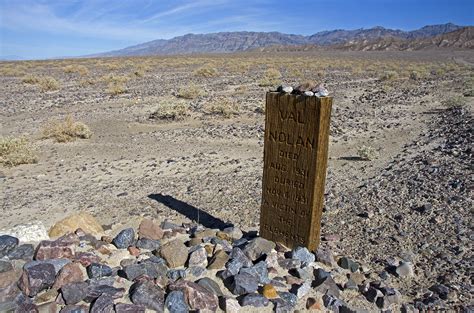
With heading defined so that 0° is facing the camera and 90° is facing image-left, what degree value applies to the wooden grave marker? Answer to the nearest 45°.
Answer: approximately 45°

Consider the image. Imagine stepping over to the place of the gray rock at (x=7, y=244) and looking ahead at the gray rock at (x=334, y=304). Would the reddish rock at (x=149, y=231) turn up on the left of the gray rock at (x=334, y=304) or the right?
left

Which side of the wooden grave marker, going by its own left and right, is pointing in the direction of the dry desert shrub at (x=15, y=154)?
right
